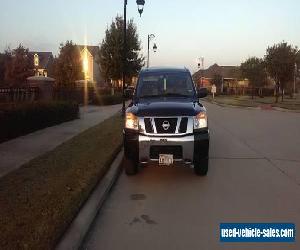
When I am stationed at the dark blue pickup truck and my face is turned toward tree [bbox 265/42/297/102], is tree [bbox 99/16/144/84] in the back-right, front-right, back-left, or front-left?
front-left

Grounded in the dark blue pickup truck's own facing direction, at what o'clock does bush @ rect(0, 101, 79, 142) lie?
The bush is roughly at 5 o'clock from the dark blue pickup truck.

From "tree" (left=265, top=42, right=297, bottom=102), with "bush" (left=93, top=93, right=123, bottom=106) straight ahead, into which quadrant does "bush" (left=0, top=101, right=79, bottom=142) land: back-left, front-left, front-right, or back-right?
front-left

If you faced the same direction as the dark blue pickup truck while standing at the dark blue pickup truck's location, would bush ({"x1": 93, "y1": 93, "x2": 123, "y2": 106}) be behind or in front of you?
behind

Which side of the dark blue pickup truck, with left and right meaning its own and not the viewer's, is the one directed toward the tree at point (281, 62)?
back

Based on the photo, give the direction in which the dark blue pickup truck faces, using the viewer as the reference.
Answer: facing the viewer

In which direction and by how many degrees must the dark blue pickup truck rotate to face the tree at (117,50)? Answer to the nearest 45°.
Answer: approximately 180°
